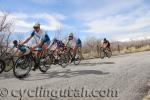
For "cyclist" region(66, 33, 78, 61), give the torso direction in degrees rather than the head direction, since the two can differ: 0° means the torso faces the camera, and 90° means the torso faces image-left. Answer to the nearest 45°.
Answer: approximately 45°

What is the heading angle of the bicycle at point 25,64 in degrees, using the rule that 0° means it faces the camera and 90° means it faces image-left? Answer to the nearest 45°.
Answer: approximately 45°

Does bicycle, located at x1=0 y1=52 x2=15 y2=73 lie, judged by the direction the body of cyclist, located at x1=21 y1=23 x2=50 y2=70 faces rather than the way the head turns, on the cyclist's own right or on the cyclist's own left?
on the cyclist's own right

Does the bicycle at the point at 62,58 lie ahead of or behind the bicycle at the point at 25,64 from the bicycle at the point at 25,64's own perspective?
behind

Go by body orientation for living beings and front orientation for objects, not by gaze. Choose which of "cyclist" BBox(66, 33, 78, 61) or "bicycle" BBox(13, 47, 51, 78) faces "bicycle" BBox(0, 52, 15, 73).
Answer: the cyclist

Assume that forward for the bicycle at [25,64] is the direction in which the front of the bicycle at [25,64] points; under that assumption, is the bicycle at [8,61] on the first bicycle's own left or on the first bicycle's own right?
on the first bicycle's own right
